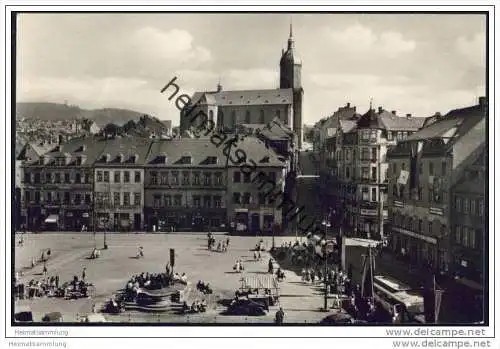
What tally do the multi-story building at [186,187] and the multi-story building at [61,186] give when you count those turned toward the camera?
2

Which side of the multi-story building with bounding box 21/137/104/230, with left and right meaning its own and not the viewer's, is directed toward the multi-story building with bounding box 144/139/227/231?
left

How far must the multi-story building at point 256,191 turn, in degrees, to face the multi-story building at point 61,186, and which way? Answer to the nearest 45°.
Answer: approximately 90° to its right

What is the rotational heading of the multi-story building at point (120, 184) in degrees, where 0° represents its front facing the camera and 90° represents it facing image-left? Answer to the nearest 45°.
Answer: approximately 0°

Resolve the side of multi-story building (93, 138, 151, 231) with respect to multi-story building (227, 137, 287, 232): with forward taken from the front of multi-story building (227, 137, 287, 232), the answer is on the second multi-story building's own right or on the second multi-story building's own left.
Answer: on the second multi-story building's own right

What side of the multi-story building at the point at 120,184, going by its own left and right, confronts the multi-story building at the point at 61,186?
right

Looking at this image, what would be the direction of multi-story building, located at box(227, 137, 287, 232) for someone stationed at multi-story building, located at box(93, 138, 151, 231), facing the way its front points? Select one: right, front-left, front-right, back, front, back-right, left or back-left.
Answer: front-left
